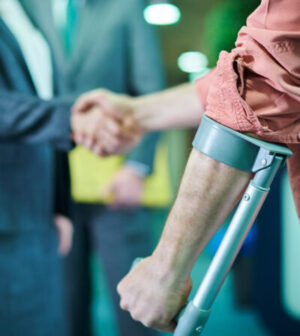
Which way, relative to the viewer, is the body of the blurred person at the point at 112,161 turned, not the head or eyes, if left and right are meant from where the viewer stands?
facing the viewer and to the left of the viewer

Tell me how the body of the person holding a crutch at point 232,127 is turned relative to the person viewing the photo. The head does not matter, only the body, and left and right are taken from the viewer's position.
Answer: facing to the left of the viewer

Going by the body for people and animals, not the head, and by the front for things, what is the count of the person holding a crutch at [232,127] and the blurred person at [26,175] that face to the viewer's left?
1

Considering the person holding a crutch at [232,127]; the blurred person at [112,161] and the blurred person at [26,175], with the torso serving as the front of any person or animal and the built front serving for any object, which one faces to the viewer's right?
the blurred person at [26,175]

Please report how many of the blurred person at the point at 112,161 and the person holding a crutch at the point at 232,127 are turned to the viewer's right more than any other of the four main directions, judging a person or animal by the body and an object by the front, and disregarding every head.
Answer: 0

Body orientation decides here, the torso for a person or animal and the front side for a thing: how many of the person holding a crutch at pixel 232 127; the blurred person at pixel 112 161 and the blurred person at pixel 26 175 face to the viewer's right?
1

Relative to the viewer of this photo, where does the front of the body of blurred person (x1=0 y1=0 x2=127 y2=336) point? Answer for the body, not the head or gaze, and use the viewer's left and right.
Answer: facing to the right of the viewer

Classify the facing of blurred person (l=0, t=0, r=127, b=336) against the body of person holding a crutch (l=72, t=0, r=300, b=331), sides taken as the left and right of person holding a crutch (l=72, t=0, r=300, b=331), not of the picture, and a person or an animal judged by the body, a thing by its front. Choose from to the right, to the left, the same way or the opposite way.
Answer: the opposite way

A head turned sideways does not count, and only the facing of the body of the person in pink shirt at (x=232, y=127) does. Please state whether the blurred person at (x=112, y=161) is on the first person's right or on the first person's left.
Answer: on the first person's right
